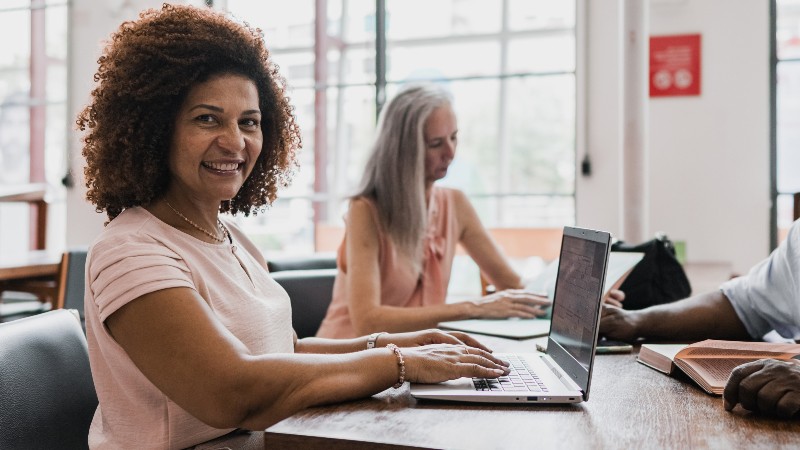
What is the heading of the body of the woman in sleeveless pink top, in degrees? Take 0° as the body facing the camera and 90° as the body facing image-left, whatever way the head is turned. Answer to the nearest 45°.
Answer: approximately 315°

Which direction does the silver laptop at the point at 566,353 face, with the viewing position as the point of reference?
facing to the left of the viewer

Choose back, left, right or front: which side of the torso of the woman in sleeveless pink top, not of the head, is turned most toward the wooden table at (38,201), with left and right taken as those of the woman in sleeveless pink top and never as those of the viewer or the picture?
back

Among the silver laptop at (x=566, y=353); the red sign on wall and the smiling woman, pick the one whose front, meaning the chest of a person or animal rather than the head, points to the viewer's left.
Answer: the silver laptop

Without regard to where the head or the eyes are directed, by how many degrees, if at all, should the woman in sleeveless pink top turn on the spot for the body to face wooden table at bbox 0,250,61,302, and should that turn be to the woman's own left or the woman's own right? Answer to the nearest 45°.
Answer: approximately 180°

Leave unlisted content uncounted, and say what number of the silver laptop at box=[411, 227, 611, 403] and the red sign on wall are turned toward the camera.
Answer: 1
